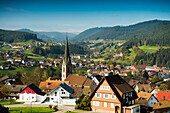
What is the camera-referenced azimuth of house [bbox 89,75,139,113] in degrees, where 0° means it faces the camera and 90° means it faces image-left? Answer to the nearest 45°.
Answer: approximately 45°

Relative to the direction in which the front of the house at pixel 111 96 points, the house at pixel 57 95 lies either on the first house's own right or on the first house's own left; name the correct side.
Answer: on the first house's own right

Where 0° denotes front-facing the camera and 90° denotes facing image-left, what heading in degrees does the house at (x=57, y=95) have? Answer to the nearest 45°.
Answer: approximately 45°

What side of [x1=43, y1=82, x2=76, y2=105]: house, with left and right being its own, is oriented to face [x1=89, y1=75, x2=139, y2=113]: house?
left
